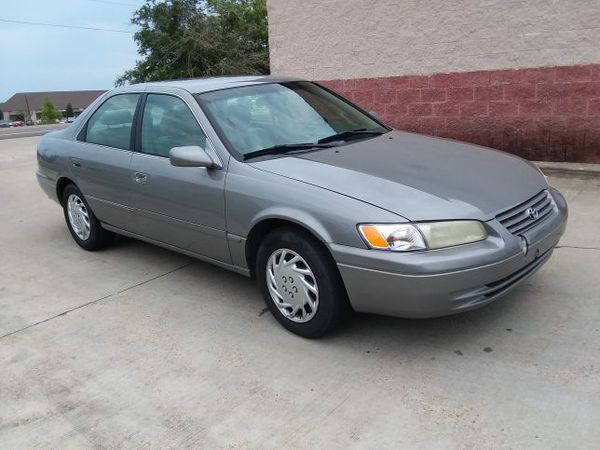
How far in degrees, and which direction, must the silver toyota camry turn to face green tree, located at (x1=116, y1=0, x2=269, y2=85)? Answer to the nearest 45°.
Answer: approximately 135° to its left
